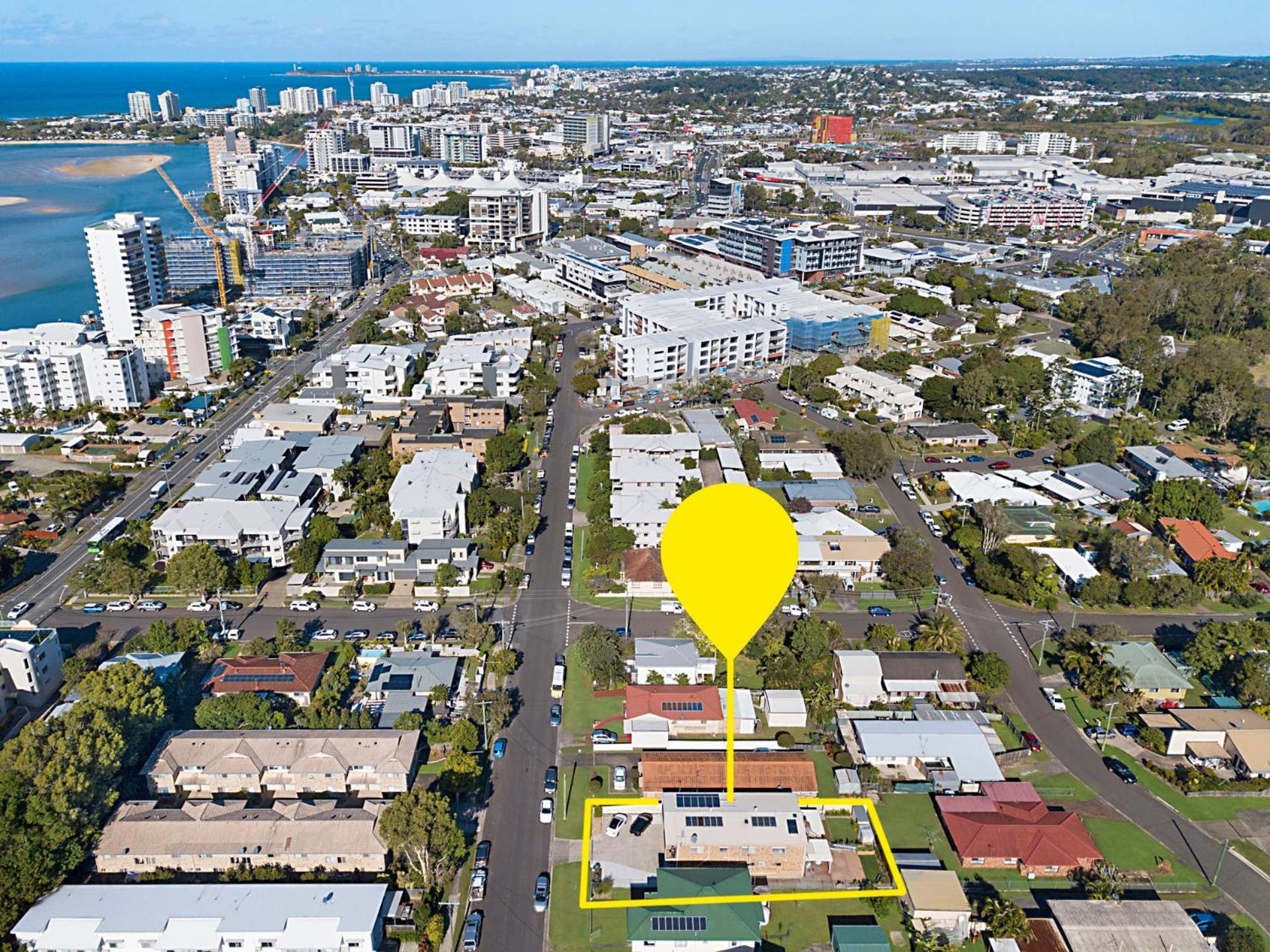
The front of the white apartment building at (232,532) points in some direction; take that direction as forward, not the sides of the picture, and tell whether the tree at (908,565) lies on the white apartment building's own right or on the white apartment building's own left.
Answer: on the white apartment building's own left

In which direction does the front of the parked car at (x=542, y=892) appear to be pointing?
toward the camera

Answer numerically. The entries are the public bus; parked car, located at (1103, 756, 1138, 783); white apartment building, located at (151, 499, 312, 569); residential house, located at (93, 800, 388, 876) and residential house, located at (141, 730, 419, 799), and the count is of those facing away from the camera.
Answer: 1

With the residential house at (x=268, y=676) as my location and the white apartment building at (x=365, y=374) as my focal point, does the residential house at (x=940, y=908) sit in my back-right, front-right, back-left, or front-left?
back-right

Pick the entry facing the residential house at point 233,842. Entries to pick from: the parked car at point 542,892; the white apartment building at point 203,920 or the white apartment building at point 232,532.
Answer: the white apartment building at point 232,532

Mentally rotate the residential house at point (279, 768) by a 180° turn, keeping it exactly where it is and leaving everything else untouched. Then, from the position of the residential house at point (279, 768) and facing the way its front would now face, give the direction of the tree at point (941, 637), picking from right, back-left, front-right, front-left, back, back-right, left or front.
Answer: right

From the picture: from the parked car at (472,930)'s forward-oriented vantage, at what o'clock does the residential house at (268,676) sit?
The residential house is roughly at 11 o'clock from the parked car.

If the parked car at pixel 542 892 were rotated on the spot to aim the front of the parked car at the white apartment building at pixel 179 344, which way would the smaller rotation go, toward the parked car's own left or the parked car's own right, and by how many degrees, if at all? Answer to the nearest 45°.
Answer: approximately 135° to the parked car's own right

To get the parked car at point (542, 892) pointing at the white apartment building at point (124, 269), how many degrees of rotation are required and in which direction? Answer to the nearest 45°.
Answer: approximately 135° to its right

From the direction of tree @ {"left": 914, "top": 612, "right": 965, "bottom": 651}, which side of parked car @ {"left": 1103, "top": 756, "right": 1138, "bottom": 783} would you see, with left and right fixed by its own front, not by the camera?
back

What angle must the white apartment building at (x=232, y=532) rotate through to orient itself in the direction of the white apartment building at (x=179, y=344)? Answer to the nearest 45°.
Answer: approximately 180°

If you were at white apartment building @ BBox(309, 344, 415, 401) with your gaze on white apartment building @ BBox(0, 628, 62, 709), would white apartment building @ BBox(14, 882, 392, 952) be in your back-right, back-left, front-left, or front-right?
front-left

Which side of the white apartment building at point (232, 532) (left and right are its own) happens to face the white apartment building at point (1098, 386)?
left

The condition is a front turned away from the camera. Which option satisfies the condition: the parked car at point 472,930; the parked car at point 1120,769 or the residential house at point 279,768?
the parked car at point 472,930

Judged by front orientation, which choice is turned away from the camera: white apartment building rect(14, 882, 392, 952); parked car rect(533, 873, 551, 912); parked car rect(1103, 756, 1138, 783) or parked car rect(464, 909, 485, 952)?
parked car rect(464, 909, 485, 952)

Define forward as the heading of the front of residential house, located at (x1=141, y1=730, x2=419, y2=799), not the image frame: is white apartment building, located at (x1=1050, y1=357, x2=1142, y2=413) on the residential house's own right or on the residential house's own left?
on the residential house's own left

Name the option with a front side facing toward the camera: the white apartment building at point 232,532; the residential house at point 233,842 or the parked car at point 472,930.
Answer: the white apartment building
